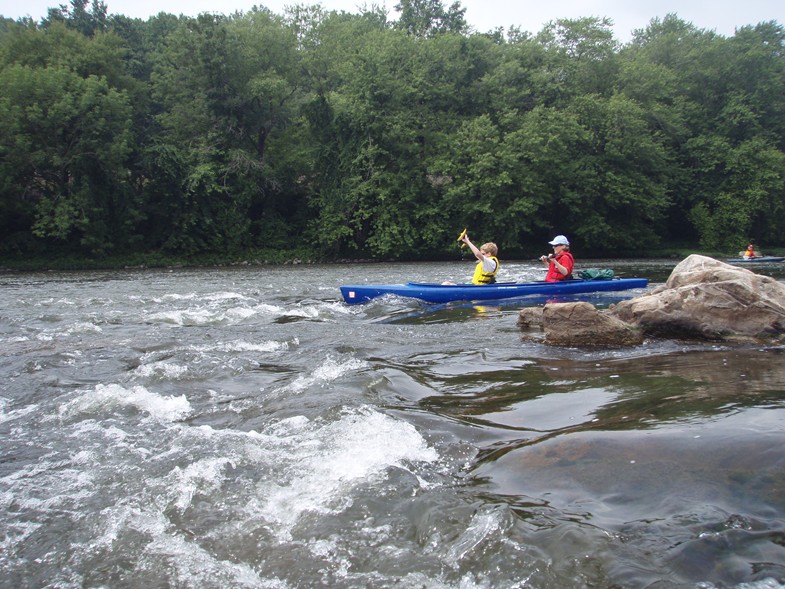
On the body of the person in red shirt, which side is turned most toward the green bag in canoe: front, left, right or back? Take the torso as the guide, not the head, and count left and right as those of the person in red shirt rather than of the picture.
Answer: back

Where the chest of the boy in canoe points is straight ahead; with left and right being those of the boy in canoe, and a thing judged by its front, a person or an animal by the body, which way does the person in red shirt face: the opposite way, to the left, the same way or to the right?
the same way

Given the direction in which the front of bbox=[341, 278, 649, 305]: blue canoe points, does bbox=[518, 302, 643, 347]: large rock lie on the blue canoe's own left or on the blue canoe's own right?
on the blue canoe's own left

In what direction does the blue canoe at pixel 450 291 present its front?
to the viewer's left

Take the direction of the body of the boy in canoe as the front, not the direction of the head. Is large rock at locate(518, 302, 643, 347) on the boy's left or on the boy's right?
on the boy's left

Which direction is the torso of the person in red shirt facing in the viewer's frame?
to the viewer's left

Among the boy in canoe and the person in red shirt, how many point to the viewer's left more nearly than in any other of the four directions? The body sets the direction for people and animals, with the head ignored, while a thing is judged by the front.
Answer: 2

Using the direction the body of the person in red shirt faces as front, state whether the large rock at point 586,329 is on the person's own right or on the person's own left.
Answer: on the person's own left

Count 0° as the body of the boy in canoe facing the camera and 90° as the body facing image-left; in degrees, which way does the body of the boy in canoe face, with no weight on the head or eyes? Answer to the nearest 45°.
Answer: approximately 90°

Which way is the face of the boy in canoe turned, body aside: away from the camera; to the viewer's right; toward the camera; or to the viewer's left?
to the viewer's left

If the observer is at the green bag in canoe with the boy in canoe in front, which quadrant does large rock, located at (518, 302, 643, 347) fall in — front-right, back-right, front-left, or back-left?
front-left

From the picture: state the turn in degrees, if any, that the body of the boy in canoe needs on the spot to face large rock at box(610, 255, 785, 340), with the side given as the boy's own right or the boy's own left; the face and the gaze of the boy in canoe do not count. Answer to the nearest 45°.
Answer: approximately 135° to the boy's own left
